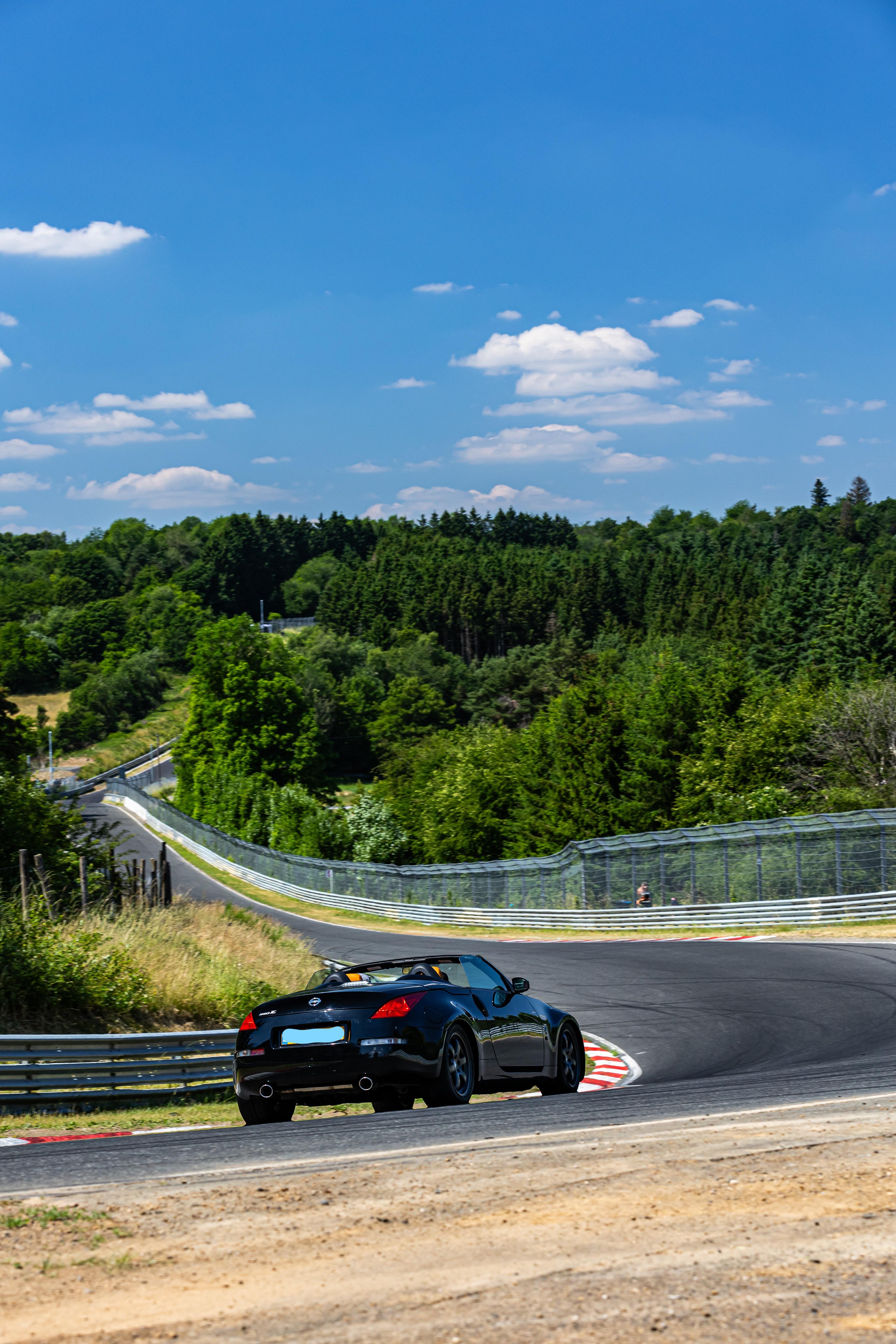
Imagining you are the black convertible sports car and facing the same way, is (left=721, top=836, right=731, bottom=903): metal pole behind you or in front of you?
in front

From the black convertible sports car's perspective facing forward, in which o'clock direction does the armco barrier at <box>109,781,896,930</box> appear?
The armco barrier is roughly at 11 o'clock from the black convertible sports car.

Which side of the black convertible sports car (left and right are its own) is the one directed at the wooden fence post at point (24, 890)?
left

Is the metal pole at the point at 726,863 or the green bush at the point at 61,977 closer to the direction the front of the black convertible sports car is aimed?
the metal pole

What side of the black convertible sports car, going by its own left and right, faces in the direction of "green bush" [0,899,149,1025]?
left

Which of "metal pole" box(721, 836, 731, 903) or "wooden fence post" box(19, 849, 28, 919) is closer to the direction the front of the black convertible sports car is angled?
the metal pole

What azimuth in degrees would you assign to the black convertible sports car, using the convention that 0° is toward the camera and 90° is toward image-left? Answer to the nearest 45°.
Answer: approximately 225°

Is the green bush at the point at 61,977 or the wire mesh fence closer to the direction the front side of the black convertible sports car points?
the wire mesh fence

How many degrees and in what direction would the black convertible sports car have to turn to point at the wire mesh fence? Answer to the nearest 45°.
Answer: approximately 45° to its left

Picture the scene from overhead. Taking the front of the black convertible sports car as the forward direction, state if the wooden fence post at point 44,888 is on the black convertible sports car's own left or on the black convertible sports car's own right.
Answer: on the black convertible sports car's own left

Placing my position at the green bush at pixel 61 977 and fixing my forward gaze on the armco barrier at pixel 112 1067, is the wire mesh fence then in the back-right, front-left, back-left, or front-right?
back-left
